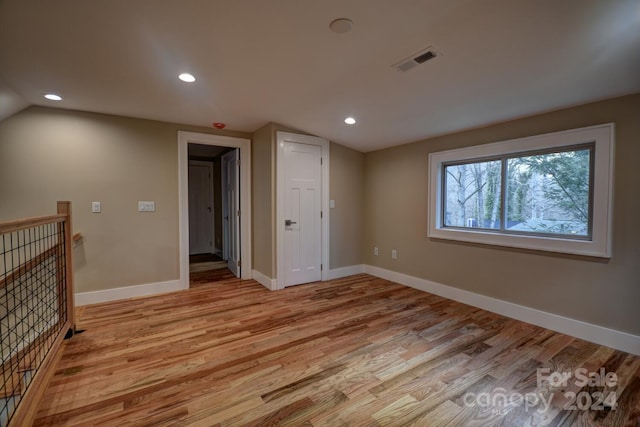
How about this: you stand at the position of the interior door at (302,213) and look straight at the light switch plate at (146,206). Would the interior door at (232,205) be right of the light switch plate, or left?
right

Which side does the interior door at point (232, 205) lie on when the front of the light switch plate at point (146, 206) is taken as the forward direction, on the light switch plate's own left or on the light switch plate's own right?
on the light switch plate's own left

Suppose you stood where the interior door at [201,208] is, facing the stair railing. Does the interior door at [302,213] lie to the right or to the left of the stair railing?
left

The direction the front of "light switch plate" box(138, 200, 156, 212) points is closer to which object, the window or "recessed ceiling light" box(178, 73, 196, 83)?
the recessed ceiling light

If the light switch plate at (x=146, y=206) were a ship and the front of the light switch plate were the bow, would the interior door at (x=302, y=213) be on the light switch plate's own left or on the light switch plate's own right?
on the light switch plate's own left

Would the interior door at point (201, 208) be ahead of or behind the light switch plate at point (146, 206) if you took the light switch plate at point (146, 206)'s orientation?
behind

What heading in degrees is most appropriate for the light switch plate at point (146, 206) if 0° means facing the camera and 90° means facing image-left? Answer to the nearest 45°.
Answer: approximately 0°

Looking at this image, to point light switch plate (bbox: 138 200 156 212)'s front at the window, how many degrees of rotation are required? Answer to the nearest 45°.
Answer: approximately 45° to its left

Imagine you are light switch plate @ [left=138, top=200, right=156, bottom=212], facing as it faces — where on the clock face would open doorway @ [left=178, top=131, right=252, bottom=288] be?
The open doorway is roughly at 8 o'clock from the light switch plate.
